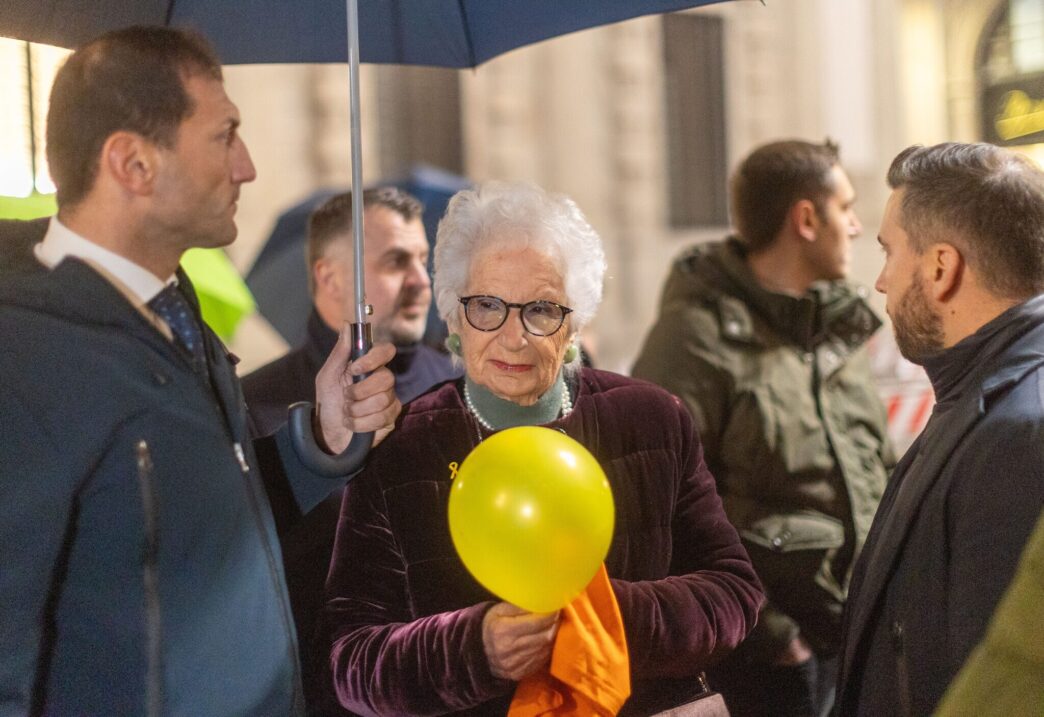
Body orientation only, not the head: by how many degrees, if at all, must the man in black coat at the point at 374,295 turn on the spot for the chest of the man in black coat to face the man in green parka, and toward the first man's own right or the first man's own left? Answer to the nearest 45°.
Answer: approximately 45° to the first man's own left

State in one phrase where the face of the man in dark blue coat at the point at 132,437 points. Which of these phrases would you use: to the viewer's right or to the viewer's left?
to the viewer's right

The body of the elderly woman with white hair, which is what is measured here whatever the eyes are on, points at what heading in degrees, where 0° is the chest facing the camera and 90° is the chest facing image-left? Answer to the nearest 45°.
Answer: approximately 0°

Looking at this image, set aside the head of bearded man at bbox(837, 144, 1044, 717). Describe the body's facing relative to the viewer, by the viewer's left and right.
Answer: facing to the left of the viewer

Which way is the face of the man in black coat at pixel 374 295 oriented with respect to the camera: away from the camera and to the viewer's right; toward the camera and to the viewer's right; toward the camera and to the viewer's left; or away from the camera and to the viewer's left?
toward the camera and to the viewer's right

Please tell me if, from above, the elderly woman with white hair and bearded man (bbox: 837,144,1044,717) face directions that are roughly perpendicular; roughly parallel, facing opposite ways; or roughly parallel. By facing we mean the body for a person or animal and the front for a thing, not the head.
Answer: roughly perpendicular

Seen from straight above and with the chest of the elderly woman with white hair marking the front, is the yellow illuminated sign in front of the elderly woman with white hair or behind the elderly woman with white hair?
behind

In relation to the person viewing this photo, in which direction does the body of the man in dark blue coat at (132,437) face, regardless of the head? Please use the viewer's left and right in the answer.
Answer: facing to the right of the viewer

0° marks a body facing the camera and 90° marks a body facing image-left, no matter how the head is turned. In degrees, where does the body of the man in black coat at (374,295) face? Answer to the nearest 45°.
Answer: approximately 315°
